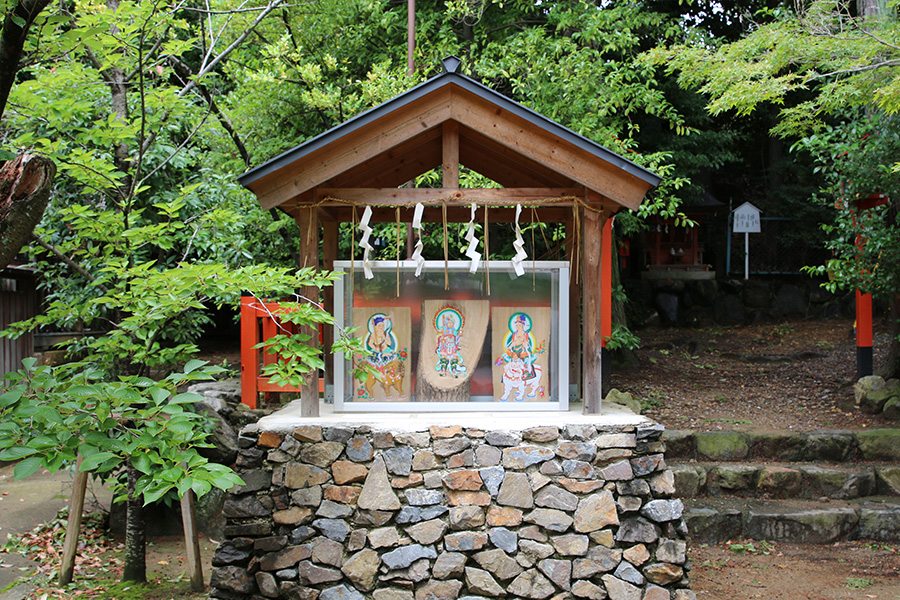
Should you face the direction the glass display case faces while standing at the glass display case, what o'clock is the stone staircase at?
The stone staircase is roughly at 8 o'clock from the glass display case.

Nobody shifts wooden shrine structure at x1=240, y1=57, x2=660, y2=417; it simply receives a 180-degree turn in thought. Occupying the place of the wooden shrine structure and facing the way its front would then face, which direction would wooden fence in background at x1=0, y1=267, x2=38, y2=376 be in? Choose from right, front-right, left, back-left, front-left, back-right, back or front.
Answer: front-left

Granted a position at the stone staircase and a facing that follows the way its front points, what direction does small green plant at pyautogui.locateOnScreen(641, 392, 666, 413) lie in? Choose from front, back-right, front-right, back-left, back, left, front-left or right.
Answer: back-right

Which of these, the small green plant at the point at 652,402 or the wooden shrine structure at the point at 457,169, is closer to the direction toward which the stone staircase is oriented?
the wooden shrine structure

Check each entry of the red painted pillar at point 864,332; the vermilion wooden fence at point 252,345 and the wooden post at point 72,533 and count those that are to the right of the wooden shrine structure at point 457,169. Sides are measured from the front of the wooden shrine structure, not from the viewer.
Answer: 2

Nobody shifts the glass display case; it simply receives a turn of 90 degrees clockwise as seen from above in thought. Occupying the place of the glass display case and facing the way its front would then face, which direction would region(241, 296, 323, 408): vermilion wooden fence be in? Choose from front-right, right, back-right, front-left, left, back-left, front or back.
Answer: front

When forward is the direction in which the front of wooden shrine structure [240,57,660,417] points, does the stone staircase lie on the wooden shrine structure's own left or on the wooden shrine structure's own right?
on the wooden shrine structure's own left

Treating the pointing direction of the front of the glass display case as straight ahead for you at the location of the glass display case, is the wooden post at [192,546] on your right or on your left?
on your right

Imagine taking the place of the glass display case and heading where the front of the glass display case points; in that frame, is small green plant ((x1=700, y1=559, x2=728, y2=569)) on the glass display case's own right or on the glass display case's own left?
on the glass display case's own left

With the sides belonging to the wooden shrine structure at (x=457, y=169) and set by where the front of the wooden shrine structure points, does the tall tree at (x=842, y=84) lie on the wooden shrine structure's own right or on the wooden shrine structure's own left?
on the wooden shrine structure's own left

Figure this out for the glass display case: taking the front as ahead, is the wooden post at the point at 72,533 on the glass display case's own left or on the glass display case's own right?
on the glass display case's own right

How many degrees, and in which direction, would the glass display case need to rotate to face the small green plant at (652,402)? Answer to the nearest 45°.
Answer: approximately 135° to its left

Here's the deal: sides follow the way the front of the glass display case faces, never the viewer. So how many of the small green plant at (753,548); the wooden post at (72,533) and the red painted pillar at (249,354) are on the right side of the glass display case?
2

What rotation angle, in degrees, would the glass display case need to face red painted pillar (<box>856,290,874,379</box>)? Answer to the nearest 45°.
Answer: approximately 135° to its left
